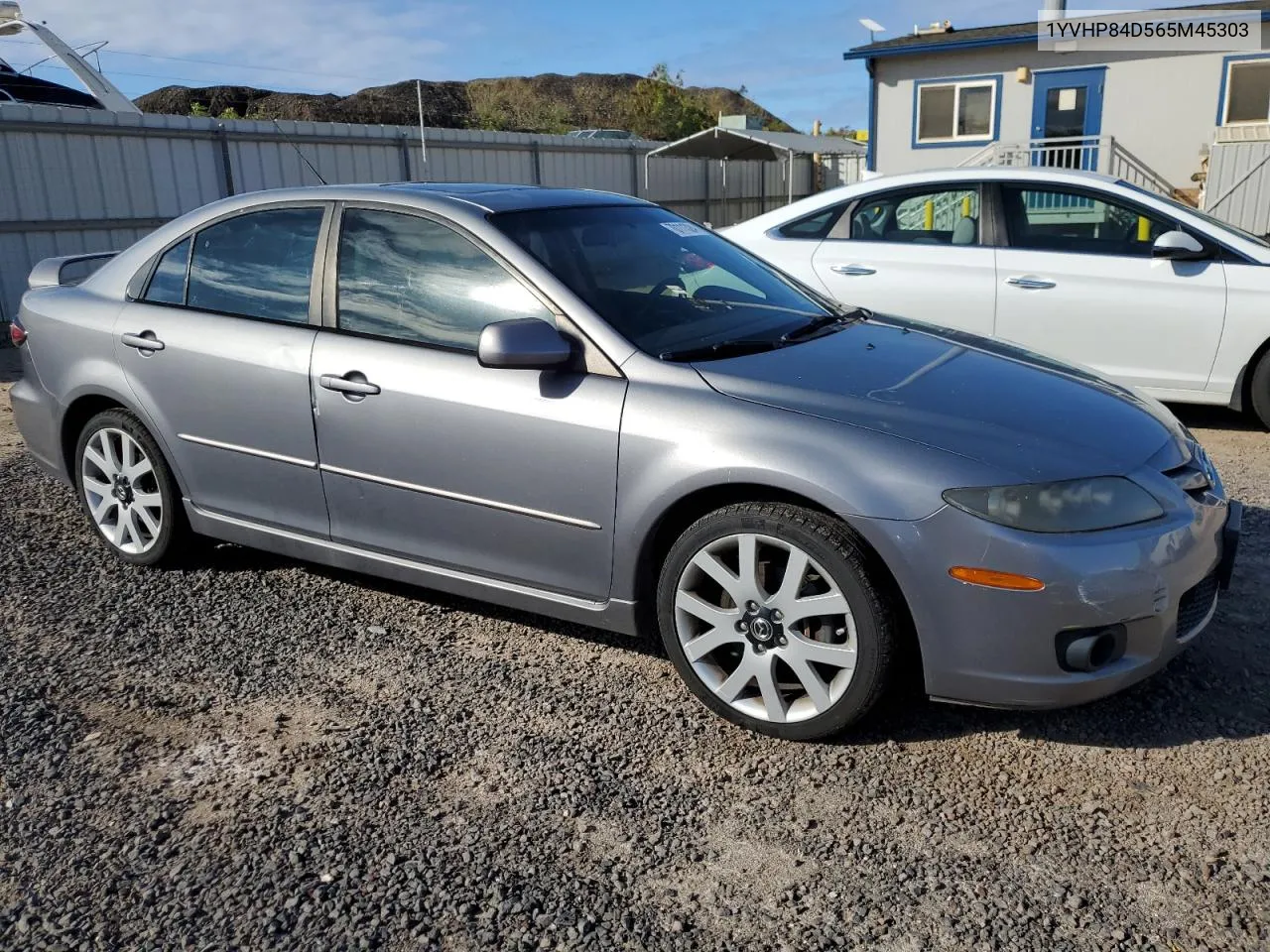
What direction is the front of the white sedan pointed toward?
to the viewer's right

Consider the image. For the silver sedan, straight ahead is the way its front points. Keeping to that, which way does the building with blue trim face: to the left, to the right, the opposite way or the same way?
to the right

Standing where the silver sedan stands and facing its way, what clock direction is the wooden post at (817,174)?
The wooden post is roughly at 8 o'clock from the silver sedan.

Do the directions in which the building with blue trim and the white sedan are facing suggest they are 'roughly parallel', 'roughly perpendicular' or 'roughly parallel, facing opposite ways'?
roughly perpendicular

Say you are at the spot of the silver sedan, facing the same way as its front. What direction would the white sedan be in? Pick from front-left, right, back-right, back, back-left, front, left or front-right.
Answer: left

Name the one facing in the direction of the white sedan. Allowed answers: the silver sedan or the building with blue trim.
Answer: the building with blue trim

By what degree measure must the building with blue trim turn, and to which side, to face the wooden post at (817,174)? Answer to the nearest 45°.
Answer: approximately 135° to its right

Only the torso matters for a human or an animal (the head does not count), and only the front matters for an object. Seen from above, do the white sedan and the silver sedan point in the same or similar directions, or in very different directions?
same or similar directions

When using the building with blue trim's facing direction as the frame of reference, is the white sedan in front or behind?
in front

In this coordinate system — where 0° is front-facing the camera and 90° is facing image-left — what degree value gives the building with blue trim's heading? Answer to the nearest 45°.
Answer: approximately 0°

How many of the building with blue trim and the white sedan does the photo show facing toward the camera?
1

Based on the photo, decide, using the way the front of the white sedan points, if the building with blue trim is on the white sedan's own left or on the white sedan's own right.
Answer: on the white sedan's own left

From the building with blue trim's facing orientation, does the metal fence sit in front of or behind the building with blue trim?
in front

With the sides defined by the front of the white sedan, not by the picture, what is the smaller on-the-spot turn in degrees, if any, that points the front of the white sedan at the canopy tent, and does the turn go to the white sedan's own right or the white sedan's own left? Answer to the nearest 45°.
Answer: approximately 90° to the white sedan's own left

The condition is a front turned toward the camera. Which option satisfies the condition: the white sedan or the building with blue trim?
the building with blue trim

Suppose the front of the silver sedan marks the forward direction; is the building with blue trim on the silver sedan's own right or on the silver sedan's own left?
on the silver sedan's own left

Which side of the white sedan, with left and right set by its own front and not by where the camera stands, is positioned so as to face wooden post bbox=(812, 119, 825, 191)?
left
